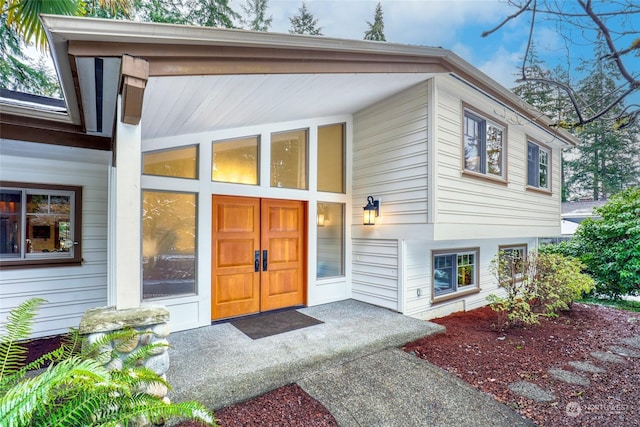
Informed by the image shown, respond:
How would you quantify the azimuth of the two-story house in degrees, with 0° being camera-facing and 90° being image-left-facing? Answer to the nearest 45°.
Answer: approximately 315°

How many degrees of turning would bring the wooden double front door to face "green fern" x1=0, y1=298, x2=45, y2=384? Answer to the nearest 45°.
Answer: approximately 90° to its right

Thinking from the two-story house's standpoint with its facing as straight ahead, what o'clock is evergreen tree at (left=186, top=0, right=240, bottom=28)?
The evergreen tree is roughly at 7 o'clock from the two-story house.

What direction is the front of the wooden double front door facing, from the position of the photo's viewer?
facing the viewer and to the right of the viewer

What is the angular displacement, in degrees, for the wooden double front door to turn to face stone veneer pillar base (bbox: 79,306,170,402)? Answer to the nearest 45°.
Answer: approximately 45° to its right

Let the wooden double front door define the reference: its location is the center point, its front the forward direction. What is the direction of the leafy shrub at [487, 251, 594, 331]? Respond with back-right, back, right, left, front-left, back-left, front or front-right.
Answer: front-left

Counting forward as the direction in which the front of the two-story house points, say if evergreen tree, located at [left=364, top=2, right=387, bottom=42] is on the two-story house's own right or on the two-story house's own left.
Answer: on the two-story house's own left

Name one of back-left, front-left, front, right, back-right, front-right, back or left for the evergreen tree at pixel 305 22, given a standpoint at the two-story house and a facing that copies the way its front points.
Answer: back-left

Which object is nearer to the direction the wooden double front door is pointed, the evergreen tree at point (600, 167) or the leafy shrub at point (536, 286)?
the leafy shrub

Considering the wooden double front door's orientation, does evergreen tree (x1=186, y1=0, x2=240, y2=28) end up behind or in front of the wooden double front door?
behind
